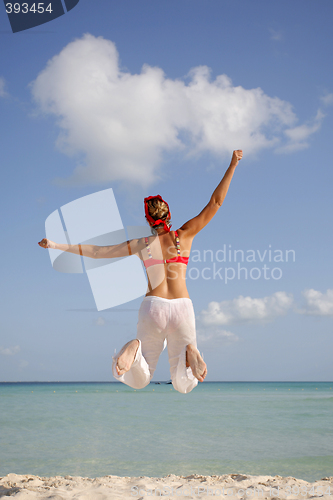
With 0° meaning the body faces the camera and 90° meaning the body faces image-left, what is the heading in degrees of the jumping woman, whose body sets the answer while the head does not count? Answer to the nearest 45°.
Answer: approximately 180°

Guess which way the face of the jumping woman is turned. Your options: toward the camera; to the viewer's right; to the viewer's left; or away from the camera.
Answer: away from the camera
